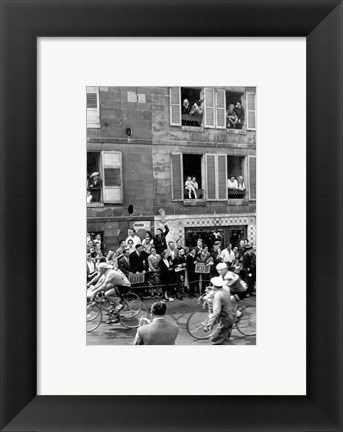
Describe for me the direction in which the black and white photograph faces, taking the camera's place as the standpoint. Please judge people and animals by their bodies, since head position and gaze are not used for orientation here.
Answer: facing the viewer
